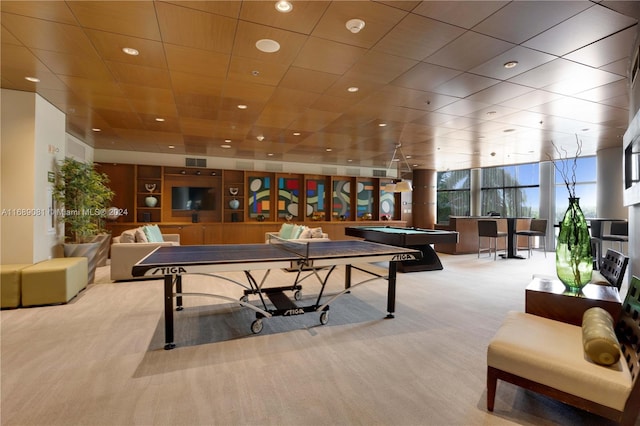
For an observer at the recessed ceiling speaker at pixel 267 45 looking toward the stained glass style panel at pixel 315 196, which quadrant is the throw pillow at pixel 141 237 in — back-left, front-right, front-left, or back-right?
front-left

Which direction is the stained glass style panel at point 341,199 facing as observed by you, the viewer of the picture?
facing the viewer

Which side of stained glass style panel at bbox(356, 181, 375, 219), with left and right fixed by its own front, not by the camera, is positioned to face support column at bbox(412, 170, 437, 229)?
left

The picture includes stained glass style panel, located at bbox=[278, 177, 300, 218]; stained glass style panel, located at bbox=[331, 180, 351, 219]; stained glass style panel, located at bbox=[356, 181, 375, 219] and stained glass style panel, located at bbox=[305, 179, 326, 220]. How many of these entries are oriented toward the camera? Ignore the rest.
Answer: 4

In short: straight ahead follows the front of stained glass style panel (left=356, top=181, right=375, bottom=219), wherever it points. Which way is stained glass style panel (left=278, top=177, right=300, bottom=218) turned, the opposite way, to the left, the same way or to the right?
the same way

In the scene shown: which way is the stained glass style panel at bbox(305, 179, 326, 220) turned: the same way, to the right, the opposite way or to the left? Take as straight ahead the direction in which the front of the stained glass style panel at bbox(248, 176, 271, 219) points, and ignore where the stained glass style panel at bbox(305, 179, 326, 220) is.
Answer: the same way

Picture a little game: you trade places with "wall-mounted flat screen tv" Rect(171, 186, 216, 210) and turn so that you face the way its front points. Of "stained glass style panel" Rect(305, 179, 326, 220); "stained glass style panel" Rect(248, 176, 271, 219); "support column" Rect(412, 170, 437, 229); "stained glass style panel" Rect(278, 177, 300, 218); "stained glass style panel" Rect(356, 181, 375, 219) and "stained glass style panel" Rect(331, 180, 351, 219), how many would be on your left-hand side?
6

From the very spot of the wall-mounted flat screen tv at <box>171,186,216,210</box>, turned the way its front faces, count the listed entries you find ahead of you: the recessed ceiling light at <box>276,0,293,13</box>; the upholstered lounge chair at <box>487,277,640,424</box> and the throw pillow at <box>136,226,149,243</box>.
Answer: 3

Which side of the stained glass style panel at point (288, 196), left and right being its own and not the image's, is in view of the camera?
front

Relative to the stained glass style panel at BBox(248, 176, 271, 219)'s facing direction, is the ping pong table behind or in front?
in front

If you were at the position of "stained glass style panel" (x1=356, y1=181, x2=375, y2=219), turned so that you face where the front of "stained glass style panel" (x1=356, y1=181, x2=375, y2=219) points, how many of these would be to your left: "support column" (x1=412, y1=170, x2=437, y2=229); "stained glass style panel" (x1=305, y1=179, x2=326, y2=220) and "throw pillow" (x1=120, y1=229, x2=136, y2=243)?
1

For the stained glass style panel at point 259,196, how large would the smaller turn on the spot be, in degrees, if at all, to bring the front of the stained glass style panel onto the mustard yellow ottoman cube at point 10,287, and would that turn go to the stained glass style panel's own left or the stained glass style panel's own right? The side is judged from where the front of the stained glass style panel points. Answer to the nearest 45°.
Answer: approximately 45° to the stained glass style panel's own right

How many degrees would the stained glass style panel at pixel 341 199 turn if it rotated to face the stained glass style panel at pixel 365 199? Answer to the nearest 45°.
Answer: approximately 135° to its left

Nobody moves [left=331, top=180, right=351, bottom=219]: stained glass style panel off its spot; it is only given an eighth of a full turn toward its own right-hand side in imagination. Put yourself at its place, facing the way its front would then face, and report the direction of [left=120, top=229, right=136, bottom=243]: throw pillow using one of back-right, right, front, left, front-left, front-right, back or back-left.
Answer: front

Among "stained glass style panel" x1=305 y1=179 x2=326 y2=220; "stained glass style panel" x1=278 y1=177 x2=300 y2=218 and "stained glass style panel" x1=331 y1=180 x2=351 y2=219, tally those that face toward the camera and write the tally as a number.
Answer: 3

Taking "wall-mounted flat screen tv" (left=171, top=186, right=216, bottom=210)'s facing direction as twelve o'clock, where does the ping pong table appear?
The ping pong table is roughly at 12 o'clock from the wall-mounted flat screen tv.

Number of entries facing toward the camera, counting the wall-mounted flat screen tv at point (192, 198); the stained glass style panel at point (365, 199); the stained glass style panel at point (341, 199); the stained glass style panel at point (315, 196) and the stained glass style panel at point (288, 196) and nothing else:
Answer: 5

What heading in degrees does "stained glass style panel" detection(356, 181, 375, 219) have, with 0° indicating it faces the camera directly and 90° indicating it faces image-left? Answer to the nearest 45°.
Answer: approximately 0°

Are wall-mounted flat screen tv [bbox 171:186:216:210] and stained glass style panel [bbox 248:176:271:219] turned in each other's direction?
no

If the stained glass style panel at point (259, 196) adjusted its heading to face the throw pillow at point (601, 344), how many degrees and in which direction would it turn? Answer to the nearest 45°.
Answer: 0° — it already faces it
